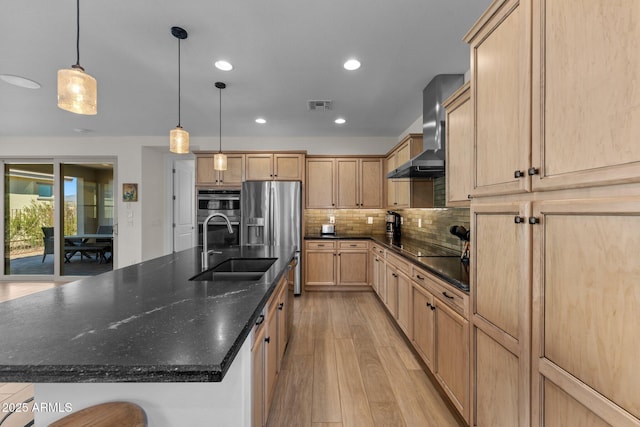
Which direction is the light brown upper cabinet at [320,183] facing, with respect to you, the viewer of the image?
facing the viewer

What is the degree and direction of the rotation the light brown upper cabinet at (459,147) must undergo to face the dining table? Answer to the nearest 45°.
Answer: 0° — it already faces it

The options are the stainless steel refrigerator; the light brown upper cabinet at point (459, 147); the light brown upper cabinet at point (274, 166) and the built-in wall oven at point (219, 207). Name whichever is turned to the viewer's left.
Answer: the light brown upper cabinet at point (459, 147)

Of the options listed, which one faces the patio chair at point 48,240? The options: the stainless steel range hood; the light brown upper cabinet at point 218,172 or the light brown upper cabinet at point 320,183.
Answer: the stainless steel range hood

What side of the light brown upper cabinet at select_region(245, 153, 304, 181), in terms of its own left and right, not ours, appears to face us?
front

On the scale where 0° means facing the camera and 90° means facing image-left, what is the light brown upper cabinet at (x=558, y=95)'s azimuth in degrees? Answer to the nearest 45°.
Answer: approximately 45°

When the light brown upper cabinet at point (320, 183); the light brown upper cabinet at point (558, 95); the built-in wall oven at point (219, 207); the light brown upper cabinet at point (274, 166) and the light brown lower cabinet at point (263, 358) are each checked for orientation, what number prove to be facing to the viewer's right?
1

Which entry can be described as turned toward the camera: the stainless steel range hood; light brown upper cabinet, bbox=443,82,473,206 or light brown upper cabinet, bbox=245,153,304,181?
light brown upper cabinet, bbox=245,153,304,181

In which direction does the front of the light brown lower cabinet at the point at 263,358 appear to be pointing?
to the viewer's right

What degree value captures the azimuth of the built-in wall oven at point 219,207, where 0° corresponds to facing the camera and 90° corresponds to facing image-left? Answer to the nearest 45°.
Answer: approximately 0°

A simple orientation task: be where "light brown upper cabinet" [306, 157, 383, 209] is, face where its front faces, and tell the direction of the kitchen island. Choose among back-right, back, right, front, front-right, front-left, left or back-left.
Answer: front

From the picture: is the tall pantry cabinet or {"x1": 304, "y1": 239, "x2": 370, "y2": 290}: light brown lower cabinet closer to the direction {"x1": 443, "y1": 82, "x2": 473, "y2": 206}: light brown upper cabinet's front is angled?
the light brown lower cabinet

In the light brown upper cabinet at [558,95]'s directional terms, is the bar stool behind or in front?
in front

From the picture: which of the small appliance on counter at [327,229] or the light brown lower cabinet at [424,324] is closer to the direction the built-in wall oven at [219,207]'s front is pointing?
the light brown lower cabinet
